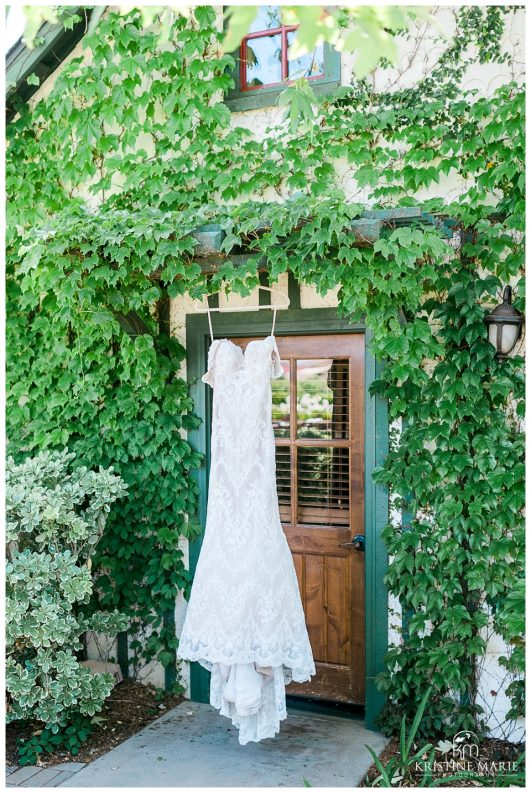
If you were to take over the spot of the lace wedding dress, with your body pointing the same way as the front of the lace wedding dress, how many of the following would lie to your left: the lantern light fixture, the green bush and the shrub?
1

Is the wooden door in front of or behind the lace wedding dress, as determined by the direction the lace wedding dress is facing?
behind

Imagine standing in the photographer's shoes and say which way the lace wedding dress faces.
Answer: facing the viewer

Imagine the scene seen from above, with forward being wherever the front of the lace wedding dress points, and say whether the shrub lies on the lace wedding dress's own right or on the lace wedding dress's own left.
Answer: on the lace wedding dress's own right

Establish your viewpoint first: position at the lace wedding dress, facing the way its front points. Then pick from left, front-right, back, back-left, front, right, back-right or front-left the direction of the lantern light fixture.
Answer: left

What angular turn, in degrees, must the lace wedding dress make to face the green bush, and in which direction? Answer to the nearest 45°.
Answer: approximately 135° to its right

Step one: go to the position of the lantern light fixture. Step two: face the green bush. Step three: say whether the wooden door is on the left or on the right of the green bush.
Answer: right
